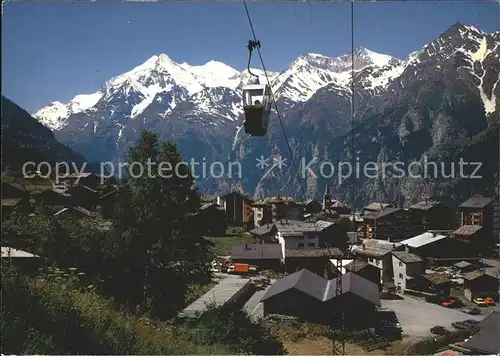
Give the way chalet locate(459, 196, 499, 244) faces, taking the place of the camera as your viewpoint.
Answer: facing the viewer and to the left of the viewer

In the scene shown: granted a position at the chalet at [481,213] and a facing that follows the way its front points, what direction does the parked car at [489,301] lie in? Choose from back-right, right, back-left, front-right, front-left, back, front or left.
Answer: front-left

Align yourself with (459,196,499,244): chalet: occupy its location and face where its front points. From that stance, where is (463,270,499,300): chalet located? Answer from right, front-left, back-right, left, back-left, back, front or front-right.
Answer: front-left

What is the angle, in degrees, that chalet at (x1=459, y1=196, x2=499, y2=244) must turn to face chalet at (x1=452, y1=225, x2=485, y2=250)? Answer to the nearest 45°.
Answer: approximately 45° to its left

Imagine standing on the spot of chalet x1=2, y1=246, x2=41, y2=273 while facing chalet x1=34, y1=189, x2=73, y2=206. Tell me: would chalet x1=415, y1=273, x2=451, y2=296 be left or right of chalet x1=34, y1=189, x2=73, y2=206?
right

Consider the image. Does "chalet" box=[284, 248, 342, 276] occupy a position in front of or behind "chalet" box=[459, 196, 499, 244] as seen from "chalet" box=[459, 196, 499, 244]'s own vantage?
in front

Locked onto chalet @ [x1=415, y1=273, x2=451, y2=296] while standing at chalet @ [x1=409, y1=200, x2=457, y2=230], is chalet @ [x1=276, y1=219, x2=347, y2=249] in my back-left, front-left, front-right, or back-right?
front-right

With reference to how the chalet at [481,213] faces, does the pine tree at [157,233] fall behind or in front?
in front

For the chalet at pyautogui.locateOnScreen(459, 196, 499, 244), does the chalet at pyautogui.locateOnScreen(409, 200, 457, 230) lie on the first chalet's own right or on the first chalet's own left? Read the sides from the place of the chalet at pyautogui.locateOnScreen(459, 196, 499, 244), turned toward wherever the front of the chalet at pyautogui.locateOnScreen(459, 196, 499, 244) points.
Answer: on the first chalet's own right

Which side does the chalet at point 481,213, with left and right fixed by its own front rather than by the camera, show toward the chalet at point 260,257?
front

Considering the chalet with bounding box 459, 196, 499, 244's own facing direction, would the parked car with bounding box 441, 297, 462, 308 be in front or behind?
in front

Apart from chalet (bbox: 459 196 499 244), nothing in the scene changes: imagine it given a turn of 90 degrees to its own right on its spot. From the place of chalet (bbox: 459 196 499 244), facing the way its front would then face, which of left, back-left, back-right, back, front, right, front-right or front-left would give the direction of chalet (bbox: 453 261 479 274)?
back-left

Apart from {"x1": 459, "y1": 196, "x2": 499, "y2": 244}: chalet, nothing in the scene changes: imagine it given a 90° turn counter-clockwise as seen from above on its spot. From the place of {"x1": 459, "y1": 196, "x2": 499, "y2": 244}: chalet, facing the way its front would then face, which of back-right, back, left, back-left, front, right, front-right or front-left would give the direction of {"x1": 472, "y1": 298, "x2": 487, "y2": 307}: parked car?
front-right
